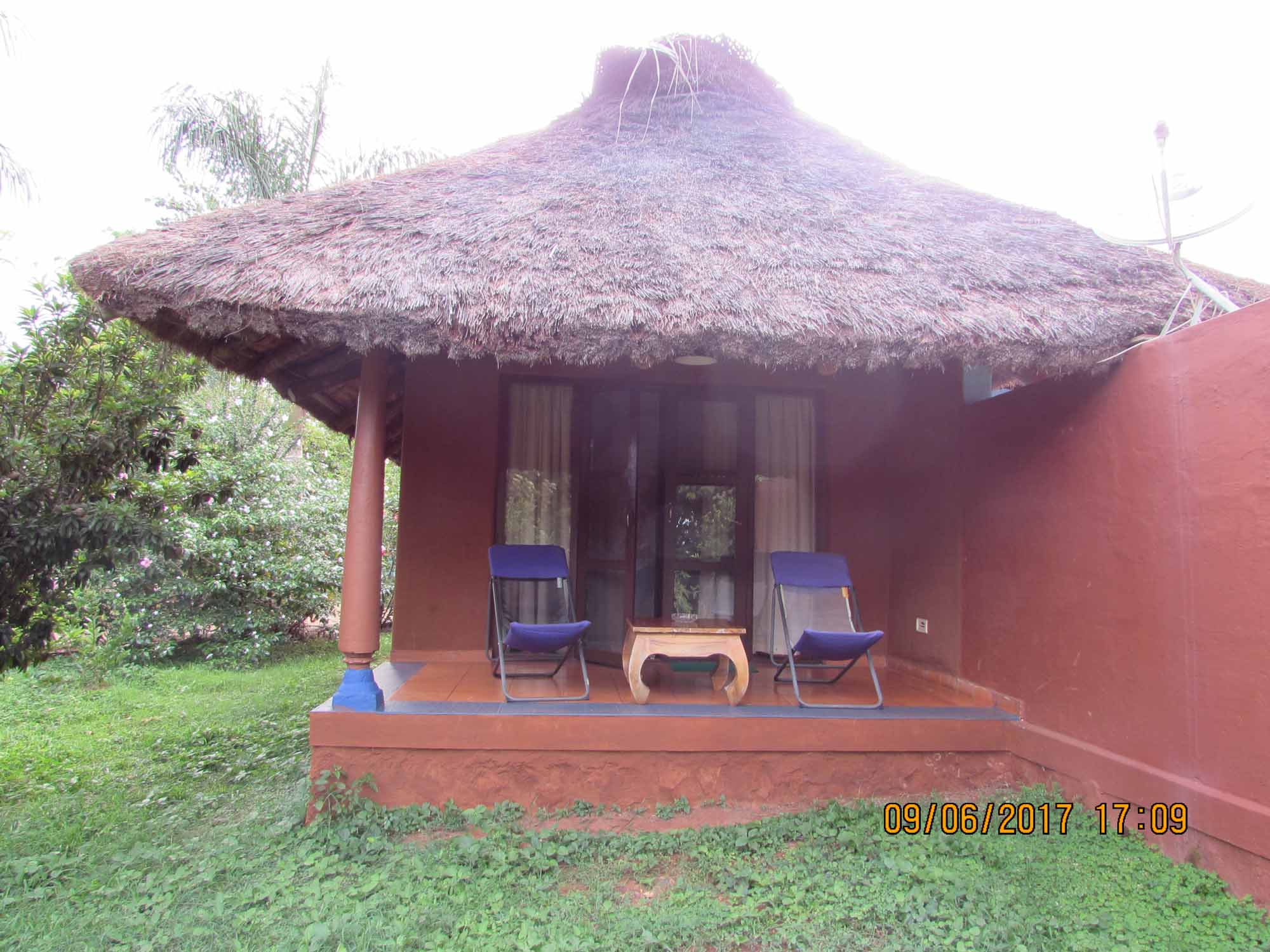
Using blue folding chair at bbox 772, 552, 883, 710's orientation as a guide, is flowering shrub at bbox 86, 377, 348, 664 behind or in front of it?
behind

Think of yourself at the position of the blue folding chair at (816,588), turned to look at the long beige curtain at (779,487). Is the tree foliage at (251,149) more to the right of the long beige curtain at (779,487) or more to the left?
left

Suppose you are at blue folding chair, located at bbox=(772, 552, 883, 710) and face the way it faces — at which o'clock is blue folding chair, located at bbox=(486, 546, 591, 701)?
blue folding chair, located at bbox=(486, 546, 591, 701) is roughly at 4 o'clock from blue folding chair, located at bbox=(772, 552, 883, 710).

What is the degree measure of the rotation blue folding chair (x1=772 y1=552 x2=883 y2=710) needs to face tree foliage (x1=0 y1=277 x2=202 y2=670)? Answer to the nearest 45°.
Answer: approximately 90° to its right

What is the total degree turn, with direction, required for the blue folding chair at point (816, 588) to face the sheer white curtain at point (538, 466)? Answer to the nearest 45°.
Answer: approximately 135° to its right

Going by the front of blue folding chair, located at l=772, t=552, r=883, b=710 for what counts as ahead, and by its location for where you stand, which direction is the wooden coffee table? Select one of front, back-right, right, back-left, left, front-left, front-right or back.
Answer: right

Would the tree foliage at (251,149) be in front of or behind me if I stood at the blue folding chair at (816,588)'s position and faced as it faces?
behind

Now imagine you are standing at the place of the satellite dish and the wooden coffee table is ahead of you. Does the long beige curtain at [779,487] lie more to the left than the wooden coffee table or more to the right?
right

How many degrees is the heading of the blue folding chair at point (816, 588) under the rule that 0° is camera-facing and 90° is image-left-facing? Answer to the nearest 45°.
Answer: approximately 315°

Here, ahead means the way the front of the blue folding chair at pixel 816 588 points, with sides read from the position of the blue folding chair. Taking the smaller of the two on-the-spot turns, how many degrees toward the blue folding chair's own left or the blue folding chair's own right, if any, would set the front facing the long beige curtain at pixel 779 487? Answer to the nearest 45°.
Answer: approximately 135° to the blue folding chair's own left

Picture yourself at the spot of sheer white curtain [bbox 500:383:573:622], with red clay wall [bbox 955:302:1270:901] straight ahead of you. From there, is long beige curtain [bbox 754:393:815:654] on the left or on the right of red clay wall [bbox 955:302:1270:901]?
left
